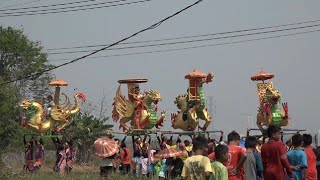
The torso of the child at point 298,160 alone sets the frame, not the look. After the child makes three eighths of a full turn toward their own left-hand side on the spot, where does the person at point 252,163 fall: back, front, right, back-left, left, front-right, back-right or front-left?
front

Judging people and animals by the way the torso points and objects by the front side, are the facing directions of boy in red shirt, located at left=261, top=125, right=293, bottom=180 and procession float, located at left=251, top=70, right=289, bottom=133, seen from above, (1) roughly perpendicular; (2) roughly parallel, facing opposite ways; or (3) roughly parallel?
roughly perpendicular

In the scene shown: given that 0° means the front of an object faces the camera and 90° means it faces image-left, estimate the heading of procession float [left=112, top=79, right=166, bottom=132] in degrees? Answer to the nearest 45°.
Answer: approximately 315°

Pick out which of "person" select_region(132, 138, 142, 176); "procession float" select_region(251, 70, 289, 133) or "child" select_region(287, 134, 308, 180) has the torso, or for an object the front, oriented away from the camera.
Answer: the child

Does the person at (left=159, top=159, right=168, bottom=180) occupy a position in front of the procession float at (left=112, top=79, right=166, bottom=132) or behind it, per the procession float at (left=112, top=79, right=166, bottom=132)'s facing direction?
in front

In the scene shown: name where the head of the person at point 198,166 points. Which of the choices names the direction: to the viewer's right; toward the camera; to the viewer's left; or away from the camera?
away from the camera

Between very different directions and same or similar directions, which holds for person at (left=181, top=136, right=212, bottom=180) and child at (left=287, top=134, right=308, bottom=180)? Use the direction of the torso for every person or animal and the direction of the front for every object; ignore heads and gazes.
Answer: same or similar directions

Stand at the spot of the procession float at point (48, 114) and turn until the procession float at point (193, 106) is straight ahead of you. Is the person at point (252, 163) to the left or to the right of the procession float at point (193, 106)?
right

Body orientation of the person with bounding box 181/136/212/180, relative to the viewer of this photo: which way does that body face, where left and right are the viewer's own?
facing away from the viewer

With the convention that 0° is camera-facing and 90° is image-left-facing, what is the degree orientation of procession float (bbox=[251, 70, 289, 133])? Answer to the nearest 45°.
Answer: approximately 315°

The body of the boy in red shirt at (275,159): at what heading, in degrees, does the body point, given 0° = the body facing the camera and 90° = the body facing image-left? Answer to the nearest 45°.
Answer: approximately 225°

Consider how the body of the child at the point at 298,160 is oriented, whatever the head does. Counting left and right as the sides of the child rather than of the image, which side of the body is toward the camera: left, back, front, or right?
back
